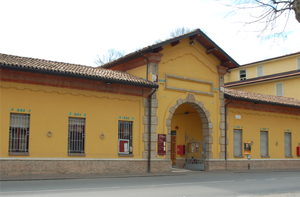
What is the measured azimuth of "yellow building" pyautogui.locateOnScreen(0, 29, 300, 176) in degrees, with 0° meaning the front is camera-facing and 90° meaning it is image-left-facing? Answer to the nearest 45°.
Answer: approximately 315°

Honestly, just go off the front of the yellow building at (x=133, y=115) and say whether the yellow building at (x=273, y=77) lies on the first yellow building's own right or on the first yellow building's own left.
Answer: on the first yellow building's own left
